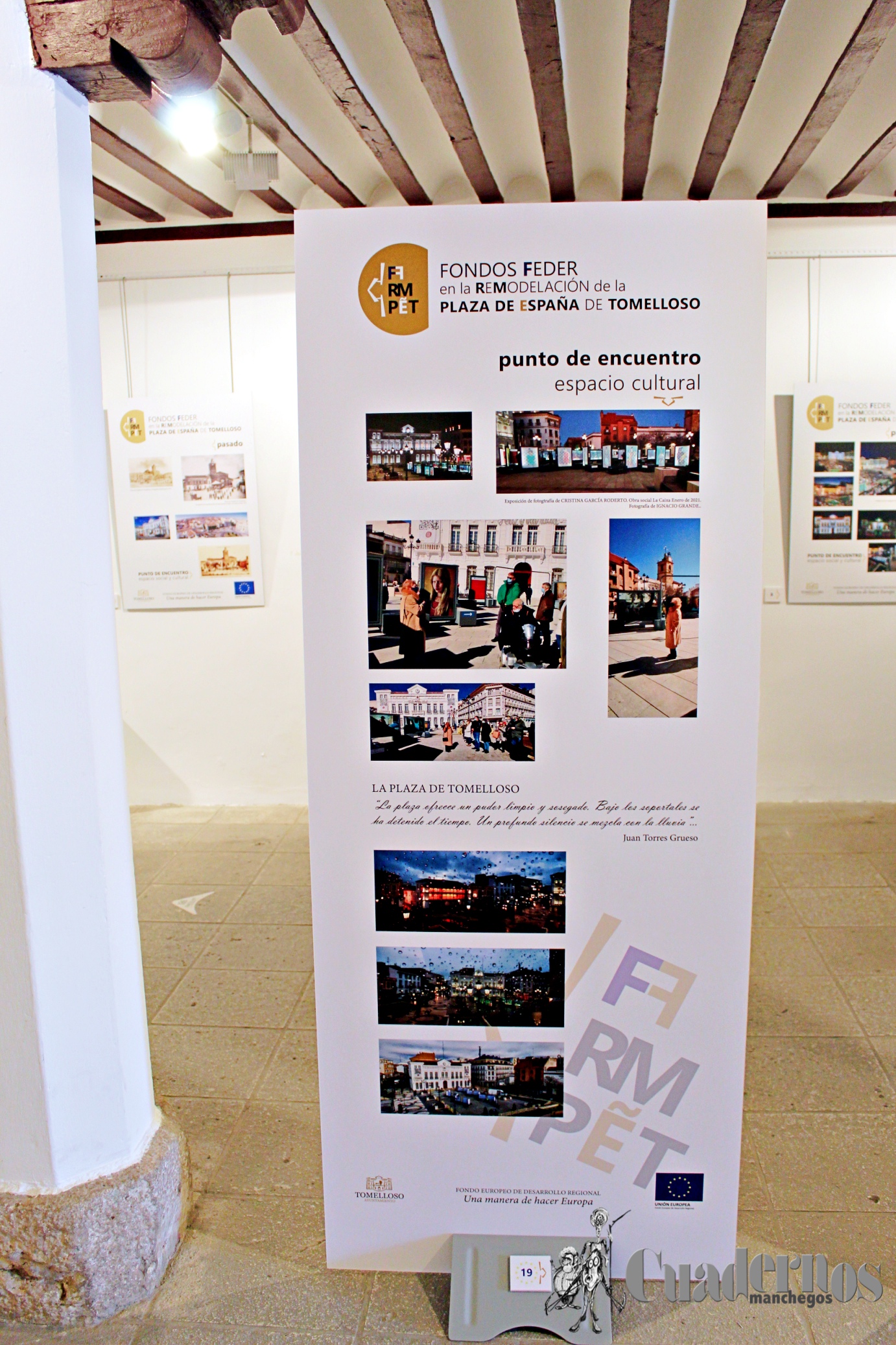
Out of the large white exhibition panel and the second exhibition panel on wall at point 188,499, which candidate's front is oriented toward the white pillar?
the second exhibition panel on wall

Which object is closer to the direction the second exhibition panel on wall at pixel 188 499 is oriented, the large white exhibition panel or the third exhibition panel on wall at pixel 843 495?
the large white exhibition panel

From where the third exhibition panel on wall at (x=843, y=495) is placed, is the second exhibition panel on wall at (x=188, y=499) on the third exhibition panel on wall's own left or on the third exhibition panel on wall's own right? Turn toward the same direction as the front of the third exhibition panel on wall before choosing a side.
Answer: on the third exhibition panel on wall's own right

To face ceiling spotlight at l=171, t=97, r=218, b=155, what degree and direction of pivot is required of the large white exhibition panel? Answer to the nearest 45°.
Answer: approximately 135° to its right

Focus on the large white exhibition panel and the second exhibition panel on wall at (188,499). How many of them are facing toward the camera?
2

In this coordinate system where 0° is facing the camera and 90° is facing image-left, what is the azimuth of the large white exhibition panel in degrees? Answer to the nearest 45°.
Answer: approximately 0°

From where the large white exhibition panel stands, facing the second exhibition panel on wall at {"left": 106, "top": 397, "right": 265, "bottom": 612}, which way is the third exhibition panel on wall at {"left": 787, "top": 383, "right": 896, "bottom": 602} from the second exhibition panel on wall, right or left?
right

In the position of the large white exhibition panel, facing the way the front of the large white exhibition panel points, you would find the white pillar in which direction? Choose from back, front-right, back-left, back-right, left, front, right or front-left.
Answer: right

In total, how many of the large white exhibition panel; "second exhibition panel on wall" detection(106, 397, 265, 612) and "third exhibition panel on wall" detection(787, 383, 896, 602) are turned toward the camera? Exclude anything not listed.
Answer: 3

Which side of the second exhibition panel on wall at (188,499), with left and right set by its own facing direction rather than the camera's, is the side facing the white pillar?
front

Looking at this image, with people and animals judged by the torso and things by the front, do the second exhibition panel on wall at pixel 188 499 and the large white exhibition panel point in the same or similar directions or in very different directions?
same or similar directions

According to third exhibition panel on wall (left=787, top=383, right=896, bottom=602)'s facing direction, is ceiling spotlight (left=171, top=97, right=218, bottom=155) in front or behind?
in front

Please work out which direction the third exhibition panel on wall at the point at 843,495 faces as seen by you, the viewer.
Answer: facing the viewer
